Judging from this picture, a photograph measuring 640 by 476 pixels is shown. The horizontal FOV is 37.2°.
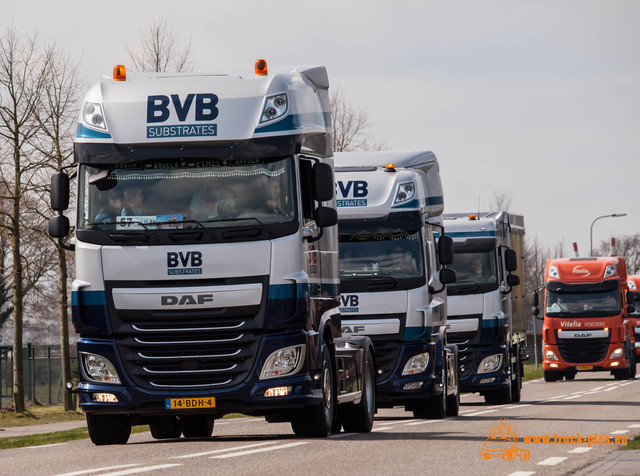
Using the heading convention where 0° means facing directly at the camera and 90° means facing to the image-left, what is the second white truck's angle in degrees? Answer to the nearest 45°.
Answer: approximately 0°

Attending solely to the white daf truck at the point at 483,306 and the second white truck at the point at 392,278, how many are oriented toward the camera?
2

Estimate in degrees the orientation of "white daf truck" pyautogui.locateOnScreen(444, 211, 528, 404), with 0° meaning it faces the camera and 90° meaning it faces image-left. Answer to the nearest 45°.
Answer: approximately 0°

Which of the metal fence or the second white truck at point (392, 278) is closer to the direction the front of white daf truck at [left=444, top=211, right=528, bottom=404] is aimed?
the second white truck

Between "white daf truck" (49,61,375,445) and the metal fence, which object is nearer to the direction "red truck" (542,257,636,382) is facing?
the white daf truck
